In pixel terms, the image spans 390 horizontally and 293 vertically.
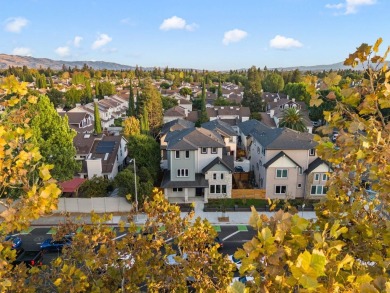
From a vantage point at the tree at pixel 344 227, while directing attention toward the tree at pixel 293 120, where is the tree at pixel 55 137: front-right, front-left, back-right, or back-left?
front-left

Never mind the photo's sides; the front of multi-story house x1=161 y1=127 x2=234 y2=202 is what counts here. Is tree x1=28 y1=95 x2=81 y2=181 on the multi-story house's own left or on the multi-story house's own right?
on the multi-story house's own right

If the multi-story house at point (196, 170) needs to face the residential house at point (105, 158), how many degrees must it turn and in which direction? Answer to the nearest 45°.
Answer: approximately 135° to its right

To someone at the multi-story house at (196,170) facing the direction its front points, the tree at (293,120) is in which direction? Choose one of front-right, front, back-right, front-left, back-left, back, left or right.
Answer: back-left

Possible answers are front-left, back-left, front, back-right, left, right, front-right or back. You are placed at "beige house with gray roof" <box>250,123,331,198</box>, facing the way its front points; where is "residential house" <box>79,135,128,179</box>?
right

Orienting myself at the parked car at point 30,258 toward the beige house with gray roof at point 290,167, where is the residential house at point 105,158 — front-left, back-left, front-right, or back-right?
front-left

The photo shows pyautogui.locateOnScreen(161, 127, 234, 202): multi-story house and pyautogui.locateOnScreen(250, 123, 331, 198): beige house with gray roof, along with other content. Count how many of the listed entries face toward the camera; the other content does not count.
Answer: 2

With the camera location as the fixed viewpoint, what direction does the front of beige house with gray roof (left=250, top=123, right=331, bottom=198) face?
facing the viewer

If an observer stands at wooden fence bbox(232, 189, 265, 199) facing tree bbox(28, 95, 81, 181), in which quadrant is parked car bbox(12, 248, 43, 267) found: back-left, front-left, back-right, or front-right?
front-left

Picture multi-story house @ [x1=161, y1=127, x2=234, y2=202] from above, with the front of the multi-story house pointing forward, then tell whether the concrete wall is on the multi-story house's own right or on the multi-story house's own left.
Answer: on the multi-story house's own right

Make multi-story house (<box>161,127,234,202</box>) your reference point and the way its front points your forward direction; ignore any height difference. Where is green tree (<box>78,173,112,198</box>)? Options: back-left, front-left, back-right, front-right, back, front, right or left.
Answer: right

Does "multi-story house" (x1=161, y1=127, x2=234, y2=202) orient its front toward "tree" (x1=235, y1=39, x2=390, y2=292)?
yes

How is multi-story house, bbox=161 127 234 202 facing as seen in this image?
toward the camera
